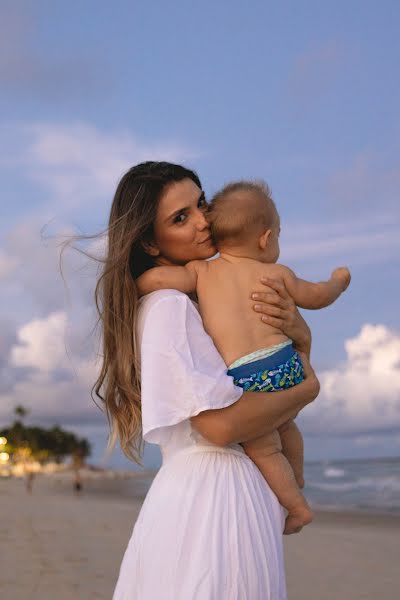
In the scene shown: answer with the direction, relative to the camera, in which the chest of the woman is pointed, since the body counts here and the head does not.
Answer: to the viewer's right

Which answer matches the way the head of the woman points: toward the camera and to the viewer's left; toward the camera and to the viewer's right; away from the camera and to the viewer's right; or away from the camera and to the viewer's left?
toward the camera and to the viewer's right
